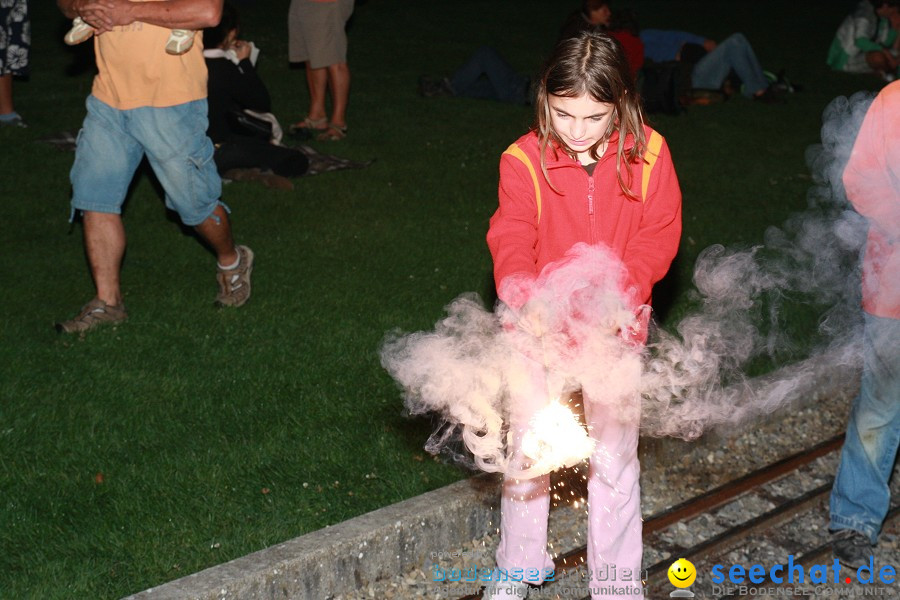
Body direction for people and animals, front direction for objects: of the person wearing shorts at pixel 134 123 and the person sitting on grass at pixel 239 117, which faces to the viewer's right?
the person sitting on grass

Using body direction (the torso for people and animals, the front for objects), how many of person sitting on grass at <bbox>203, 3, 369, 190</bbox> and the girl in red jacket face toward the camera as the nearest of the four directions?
1

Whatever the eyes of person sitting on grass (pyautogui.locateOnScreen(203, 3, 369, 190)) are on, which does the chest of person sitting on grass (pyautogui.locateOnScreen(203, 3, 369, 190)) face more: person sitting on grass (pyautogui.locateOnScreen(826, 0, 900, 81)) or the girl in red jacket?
the person sitting on grass

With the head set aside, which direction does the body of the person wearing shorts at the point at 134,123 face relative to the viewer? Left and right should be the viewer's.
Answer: facing the viewer and to the left of the viewer

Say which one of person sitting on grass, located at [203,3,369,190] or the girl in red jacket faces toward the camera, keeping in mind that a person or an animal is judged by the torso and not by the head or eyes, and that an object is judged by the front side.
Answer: the girl in red jacket

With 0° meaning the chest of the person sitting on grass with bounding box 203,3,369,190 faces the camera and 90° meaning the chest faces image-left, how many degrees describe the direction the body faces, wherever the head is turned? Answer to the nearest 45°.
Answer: approximately 270°

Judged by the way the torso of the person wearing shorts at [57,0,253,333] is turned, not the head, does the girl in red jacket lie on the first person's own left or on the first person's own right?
on the first person's own left

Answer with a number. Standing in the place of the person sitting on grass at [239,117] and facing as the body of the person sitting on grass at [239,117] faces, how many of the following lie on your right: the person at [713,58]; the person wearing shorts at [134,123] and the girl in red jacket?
2

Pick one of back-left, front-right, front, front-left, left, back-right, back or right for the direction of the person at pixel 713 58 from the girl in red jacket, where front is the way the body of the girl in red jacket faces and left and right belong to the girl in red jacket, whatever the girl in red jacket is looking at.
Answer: back

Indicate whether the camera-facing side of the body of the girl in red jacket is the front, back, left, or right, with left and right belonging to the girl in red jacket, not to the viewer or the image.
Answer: front
